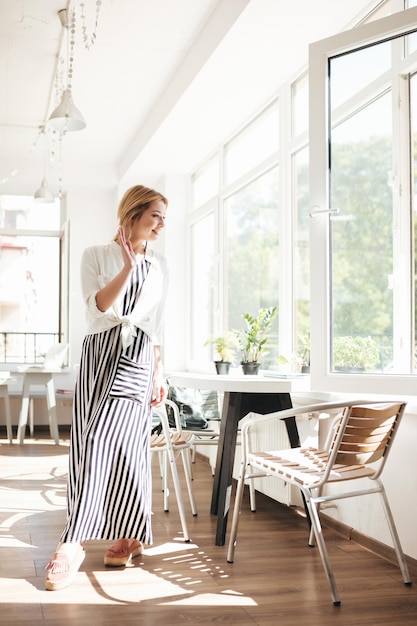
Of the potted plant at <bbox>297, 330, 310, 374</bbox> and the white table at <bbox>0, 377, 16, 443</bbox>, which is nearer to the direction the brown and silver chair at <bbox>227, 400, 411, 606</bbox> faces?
the white table

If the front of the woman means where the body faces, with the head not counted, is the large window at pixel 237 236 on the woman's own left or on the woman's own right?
on the woman's own left

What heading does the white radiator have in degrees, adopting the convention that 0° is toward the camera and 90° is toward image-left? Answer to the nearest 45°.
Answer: approximately 45°

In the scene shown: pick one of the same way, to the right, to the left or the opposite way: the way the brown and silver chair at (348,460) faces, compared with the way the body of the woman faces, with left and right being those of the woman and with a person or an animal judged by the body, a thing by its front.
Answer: the opposite way

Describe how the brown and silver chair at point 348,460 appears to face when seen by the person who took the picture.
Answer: facing away from the viewer and to the left of the viewer

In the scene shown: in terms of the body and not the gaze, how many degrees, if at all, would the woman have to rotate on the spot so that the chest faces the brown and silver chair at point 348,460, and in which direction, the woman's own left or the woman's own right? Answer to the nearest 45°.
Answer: approximately 45° to the woman's own left

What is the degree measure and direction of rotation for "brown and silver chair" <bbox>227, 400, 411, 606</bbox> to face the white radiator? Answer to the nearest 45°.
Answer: approximately 45° to its right

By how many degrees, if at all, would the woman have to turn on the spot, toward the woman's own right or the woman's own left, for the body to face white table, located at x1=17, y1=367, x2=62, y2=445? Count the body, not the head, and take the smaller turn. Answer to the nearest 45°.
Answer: approximately 135° to the woman's own left

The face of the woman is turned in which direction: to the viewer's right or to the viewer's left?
to the viewer's right
